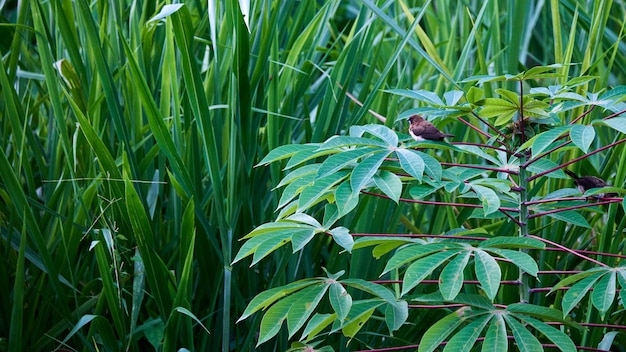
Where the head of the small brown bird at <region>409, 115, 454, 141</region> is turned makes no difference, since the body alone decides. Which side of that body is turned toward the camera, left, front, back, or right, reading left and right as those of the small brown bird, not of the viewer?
left
